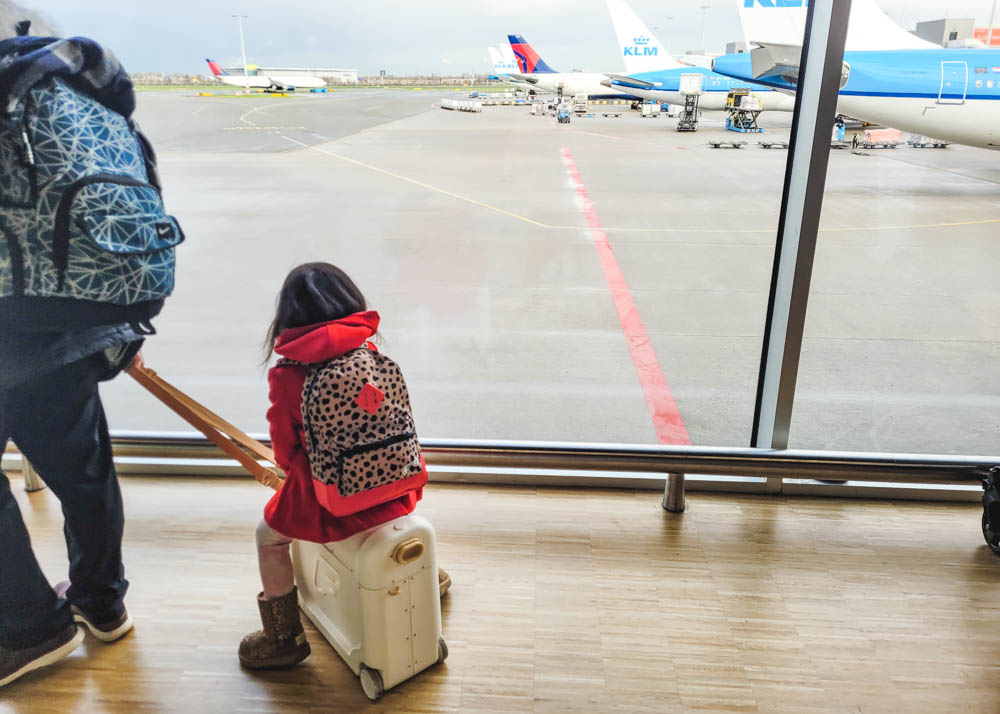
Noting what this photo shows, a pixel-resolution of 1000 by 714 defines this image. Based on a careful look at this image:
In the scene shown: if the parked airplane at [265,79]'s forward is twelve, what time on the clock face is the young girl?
The young girl is roughly at 3 o'clock from the parked airplane.

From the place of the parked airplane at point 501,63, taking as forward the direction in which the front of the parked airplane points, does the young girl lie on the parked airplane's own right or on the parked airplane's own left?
on the parked airplane's own right

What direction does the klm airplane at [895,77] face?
to the viewer's right

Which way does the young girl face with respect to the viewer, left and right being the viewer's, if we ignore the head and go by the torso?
facing away from the viewer and to the left of the viewer

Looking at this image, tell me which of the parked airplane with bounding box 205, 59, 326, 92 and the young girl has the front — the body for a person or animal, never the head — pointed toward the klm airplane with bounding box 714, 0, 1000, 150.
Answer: the parked airplane

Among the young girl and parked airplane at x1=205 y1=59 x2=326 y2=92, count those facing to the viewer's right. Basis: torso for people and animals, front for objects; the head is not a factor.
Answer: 1

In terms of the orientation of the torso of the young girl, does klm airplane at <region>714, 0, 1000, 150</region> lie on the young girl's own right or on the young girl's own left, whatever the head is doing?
on the young girl's own right

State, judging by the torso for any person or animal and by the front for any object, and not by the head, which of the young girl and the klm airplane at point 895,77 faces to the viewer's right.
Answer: the klm airplane

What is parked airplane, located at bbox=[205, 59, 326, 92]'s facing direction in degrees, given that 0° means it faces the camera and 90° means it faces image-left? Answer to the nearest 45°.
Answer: approximately 270°

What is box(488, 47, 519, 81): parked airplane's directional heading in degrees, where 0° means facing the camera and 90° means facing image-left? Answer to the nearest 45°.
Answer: approximately 270°
